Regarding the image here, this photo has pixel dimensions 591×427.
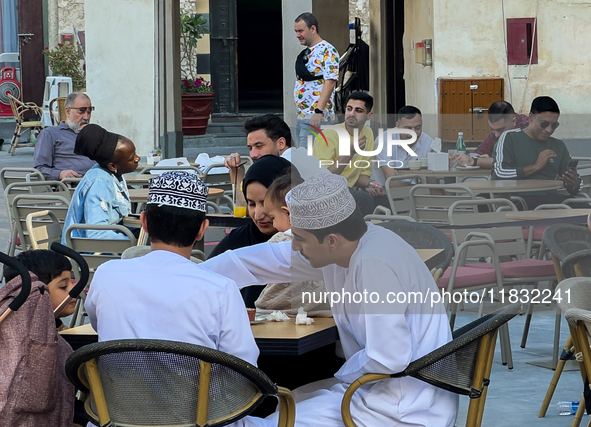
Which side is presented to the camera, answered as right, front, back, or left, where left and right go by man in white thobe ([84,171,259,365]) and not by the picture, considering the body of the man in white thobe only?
back

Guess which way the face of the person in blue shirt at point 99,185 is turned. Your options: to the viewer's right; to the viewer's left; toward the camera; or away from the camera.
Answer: to the viewer's right

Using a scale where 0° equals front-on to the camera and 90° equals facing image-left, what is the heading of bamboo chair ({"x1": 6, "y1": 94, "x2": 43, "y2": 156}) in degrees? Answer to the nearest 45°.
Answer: approximately 270°

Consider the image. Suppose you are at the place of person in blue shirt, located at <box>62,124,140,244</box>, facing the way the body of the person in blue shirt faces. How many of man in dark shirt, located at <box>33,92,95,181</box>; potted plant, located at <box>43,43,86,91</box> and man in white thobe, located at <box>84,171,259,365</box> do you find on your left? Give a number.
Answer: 2

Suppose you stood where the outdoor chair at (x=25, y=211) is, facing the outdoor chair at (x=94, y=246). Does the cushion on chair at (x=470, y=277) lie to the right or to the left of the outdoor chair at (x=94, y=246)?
left

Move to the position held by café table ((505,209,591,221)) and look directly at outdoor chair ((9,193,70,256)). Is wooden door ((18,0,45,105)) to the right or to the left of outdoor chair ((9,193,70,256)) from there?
right

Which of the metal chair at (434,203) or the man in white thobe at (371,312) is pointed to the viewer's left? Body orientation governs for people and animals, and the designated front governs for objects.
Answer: the man in white thobe

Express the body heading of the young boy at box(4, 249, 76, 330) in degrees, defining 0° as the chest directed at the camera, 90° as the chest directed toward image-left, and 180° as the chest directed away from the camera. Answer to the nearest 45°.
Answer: approximately 270°

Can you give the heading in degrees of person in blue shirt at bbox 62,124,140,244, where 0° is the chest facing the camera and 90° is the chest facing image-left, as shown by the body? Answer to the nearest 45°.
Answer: approximately 270°

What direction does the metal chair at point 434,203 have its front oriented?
away from the camera
